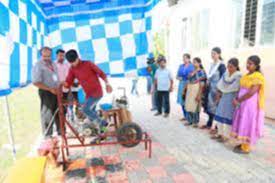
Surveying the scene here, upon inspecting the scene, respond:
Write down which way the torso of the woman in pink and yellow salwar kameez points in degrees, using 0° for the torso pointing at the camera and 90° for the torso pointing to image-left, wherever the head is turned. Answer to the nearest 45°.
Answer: approximately 90°

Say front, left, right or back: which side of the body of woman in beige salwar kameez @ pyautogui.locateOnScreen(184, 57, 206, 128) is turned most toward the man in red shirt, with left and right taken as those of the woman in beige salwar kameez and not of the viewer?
front

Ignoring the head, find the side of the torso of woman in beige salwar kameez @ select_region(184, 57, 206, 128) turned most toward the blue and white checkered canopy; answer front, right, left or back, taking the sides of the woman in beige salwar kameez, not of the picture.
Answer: front

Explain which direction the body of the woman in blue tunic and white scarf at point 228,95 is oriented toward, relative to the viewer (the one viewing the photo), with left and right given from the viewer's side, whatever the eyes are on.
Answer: facing the viewer and to the left of the viewer

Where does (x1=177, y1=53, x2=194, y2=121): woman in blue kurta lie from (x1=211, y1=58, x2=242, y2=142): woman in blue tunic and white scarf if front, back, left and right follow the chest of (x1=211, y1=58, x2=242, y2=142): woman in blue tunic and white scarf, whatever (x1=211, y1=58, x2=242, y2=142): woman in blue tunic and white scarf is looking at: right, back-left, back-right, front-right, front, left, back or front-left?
right

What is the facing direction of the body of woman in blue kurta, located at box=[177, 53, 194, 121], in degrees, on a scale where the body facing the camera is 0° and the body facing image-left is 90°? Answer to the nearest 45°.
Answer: approximately 45°

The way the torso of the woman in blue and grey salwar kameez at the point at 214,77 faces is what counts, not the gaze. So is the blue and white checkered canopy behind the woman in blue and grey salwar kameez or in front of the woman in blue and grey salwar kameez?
in front

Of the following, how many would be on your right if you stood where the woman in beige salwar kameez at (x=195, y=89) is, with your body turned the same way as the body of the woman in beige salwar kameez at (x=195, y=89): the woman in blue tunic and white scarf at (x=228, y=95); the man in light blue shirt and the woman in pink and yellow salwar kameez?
1
